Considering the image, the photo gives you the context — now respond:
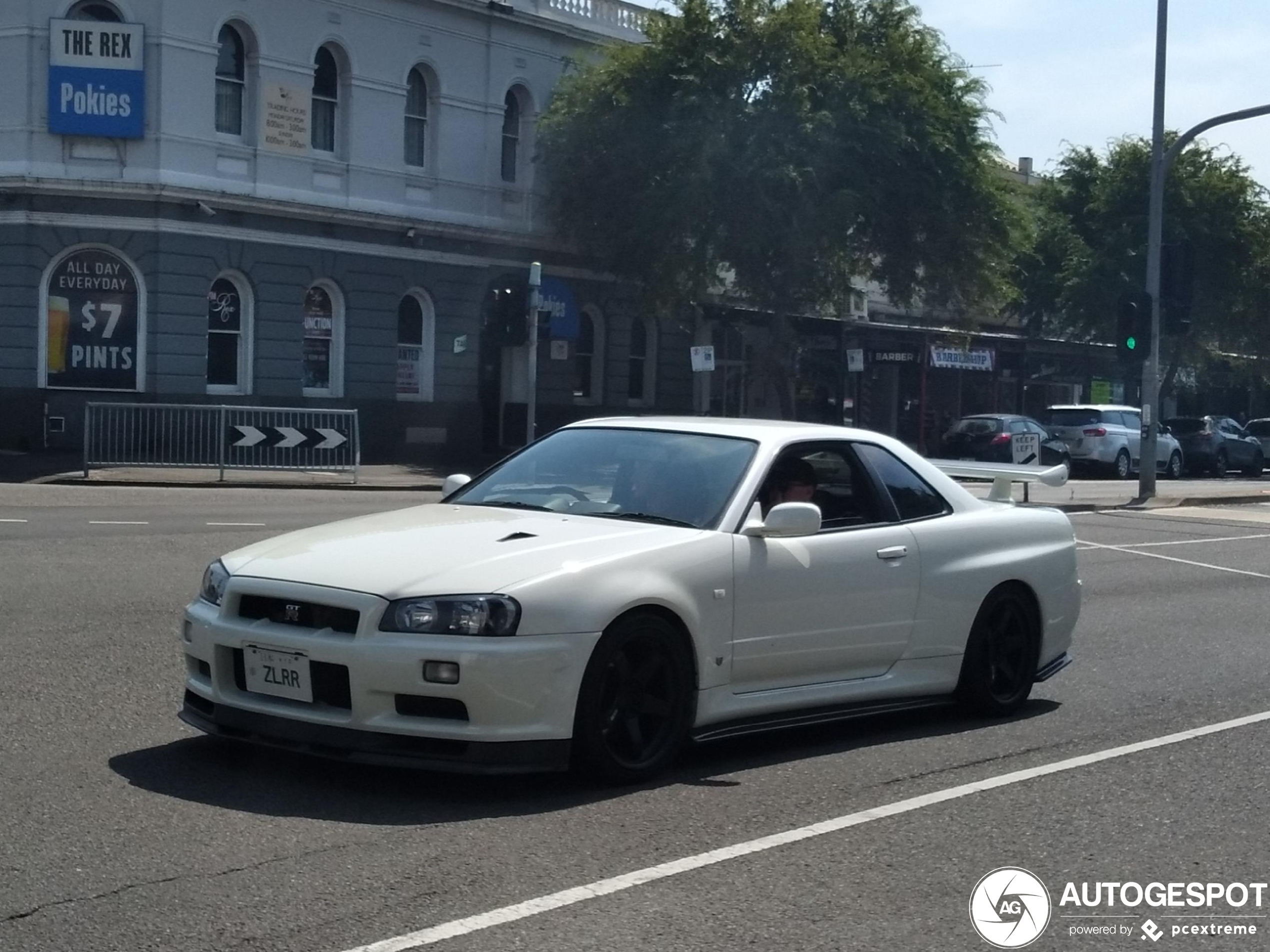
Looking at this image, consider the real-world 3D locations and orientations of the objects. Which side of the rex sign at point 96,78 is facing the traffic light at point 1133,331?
left

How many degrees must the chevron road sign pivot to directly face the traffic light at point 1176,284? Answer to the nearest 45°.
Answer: approximately 90° to its left

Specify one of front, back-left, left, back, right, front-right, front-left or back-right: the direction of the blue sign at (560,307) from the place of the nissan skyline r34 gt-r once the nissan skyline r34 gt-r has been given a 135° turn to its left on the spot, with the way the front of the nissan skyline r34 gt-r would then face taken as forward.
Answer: left

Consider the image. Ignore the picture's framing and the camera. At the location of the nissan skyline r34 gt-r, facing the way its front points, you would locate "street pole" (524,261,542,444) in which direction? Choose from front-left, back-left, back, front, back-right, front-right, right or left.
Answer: back-right

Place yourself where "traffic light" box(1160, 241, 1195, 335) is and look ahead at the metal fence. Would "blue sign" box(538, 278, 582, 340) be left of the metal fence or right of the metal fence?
right

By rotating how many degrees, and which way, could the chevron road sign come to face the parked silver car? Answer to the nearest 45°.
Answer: approximately 135° to its left

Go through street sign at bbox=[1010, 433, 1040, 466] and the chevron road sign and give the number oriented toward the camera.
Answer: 2

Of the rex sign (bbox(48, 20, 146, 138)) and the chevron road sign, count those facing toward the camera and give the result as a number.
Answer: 2

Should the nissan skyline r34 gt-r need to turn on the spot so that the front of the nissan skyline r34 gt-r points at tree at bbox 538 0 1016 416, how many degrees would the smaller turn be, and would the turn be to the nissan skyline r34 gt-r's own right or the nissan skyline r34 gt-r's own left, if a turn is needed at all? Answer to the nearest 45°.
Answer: approximately 135° to the nissan skyline r34 gt-r's own right

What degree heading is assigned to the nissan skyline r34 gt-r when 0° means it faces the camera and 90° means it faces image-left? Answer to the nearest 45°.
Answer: approximately 45°

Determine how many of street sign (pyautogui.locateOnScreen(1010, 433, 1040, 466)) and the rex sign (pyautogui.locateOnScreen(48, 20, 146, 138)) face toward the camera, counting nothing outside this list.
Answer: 2

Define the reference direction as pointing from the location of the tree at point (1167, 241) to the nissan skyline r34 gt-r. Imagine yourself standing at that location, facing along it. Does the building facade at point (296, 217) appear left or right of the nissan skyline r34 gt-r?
right

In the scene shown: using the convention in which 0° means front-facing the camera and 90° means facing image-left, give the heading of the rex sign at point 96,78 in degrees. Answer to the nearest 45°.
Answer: approximately 0°
